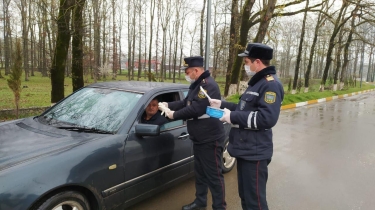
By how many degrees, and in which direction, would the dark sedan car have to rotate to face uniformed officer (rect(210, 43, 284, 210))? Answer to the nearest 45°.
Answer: approximately 90° to its left

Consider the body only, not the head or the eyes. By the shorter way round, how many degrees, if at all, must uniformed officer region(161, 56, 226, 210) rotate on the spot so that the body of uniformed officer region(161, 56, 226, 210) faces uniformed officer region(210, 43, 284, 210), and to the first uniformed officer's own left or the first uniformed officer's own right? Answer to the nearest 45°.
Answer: approximately 135° to the first uniformed officer's own left

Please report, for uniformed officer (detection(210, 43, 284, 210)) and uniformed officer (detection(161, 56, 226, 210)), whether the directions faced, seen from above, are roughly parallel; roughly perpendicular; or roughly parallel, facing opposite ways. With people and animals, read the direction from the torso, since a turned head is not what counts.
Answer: roughly parallel

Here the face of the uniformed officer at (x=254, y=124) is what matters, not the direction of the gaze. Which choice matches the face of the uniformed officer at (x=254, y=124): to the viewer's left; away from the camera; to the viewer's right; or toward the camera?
to the viewer's left

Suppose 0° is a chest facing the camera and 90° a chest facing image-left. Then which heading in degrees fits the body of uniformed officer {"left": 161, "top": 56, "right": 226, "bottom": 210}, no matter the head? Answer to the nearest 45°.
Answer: approximately 90°

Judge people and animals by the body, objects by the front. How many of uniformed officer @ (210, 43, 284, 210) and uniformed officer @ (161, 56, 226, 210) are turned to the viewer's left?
2

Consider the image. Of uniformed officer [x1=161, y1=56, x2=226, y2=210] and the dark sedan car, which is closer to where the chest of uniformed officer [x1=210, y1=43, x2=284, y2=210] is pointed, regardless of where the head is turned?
the dark sedan car

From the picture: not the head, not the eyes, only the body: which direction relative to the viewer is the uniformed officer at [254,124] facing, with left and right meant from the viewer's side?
facing to the left of the viewer

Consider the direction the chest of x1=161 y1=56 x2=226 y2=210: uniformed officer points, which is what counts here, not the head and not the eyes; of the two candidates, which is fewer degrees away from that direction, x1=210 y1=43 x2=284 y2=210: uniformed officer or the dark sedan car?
the dark sedan car

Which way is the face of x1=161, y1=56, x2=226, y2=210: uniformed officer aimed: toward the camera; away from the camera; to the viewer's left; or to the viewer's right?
to the viewer's left

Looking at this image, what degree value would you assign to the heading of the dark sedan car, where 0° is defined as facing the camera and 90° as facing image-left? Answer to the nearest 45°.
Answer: approximately 45°

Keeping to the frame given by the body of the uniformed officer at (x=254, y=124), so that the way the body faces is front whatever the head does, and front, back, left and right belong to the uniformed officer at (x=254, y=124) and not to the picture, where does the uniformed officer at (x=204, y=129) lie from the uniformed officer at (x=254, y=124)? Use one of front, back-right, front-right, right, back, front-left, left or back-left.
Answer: front-right

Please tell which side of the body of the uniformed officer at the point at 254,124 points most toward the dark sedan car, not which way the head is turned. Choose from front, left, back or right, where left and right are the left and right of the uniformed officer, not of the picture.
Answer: front
